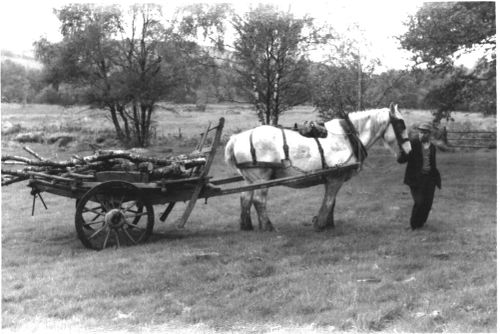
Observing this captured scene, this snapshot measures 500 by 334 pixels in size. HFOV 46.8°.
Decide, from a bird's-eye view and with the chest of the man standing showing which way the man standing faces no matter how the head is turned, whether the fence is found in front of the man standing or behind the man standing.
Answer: behind

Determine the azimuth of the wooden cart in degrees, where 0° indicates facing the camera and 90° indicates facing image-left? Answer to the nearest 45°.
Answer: approximately 270°

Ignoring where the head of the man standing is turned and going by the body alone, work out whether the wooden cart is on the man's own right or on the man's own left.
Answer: on the man's own right

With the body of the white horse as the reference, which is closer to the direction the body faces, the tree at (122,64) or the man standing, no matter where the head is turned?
the man standing

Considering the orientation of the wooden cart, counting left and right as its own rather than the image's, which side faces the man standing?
front

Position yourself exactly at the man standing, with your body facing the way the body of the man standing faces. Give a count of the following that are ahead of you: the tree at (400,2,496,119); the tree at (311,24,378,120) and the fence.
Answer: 0

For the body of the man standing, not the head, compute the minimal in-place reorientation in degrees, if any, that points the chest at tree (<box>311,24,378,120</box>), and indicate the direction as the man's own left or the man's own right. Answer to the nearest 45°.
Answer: approximately 135° to the man's own right

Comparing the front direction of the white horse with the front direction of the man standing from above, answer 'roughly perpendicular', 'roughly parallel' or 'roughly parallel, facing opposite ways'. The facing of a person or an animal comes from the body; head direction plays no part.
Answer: roughly perpendicular

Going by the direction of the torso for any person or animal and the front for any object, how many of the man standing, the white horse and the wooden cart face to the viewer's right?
2

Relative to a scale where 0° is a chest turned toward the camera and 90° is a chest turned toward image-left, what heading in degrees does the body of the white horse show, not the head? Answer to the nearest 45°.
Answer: approximately 270°

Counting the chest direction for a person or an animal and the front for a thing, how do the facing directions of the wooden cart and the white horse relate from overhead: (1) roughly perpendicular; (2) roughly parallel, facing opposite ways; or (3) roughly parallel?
roughly parallel

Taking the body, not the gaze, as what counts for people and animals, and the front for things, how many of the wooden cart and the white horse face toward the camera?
0

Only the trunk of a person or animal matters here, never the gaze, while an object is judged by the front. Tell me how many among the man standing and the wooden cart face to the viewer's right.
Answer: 1

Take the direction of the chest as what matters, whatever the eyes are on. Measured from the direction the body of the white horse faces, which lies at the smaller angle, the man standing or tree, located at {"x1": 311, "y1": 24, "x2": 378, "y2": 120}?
the man standing

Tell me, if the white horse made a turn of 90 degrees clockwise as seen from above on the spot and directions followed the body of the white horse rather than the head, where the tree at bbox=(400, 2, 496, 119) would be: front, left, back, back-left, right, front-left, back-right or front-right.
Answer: back-left
